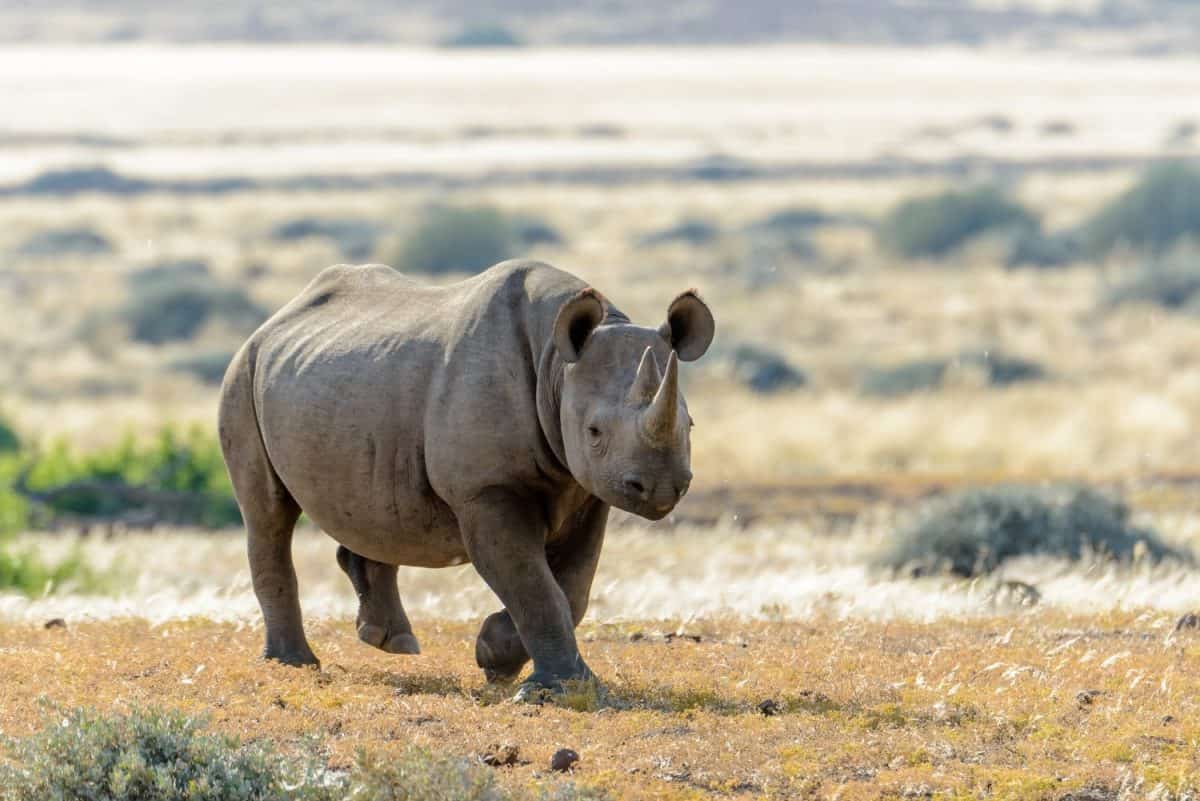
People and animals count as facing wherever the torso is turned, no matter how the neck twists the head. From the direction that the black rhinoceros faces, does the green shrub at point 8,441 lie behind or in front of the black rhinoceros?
behind

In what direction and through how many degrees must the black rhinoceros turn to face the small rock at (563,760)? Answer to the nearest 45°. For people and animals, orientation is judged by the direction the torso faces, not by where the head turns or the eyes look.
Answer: approximately 45° to its right

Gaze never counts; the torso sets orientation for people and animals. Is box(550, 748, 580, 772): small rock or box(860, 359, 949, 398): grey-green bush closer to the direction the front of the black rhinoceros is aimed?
the small rock

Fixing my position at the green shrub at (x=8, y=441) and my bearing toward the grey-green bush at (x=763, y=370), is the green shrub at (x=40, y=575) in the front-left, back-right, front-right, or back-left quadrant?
back-right

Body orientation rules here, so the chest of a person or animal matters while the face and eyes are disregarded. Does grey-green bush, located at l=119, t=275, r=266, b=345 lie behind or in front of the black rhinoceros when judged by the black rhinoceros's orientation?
behind

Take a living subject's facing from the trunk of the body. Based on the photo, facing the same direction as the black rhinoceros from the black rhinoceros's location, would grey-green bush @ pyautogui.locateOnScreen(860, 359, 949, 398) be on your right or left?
on your left

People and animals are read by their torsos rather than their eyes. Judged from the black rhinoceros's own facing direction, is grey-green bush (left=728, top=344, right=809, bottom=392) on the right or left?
on its left

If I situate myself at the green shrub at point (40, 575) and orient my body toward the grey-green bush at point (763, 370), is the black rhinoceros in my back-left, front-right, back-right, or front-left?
back-right

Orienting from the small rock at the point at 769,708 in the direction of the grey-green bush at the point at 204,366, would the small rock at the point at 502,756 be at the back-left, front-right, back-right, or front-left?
back-left

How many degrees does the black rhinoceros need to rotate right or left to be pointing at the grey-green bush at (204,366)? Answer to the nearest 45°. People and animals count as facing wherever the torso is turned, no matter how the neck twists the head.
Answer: approximately 135° to its left

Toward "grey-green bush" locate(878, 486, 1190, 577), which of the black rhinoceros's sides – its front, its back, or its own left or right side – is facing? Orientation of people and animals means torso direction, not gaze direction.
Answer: left

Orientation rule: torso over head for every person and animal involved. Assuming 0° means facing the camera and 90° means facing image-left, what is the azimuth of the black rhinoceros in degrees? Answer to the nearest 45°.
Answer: approximately 315°
